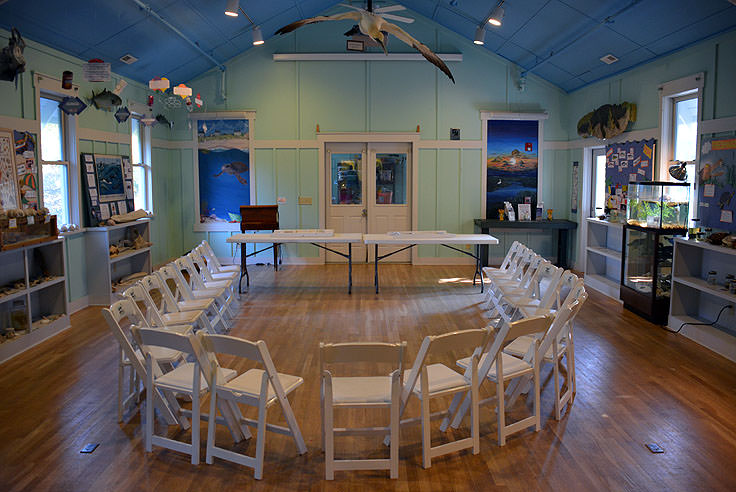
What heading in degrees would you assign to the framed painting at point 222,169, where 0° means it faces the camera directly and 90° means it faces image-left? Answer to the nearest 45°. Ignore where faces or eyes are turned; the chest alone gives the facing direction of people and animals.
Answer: approximately 0°

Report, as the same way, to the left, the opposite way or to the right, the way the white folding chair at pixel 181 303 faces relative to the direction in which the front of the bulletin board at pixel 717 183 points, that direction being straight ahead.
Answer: the opposite way

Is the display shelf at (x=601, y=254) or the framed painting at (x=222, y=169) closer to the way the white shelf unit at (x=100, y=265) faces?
the display shelf

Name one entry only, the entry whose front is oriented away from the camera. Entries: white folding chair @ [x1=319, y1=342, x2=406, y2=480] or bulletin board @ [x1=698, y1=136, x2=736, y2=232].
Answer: the white folding chair

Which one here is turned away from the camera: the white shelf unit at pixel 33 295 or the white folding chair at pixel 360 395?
the white folding chair

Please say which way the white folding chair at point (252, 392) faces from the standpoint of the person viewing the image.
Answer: facing away from the viewer and to the right of the viewer

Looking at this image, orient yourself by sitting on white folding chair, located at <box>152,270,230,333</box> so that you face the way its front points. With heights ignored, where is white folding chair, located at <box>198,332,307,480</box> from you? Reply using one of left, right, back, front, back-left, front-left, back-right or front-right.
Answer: right

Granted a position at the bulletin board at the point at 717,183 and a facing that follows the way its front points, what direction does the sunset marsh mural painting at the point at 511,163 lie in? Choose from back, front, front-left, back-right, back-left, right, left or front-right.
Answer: right

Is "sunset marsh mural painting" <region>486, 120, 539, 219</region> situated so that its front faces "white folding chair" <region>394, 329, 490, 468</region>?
yes

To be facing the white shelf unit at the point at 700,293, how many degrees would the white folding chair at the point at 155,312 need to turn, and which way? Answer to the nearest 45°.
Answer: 0° — it already faces it

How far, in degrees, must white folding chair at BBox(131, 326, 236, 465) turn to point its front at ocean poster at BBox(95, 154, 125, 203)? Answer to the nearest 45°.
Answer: approximately 45° to its left

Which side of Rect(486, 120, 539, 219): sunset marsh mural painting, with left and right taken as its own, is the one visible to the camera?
front

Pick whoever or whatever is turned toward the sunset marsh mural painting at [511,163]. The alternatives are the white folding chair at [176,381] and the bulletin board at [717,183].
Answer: the white folding chair

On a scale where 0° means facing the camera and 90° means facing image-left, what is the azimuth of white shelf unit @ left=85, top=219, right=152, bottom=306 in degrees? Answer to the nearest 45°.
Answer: approximately 315°

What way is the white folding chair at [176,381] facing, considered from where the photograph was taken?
facing away from the viewer and to the right of the viewer

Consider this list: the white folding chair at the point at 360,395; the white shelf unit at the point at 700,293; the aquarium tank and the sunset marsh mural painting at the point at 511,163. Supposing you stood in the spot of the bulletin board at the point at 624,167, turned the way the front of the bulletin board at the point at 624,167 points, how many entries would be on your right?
1

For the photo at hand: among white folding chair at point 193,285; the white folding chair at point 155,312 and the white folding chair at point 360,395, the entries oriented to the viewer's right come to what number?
2

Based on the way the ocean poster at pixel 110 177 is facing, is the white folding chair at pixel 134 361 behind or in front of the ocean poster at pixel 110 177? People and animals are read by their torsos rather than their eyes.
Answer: in front

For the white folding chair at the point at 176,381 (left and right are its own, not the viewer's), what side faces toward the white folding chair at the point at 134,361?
left

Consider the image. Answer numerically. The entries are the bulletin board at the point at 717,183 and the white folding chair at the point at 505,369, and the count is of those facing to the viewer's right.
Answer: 0

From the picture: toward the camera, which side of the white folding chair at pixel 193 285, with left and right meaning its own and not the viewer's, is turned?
right

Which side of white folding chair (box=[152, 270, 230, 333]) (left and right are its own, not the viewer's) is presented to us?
right

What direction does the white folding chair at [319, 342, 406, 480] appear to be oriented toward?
away from the camera
